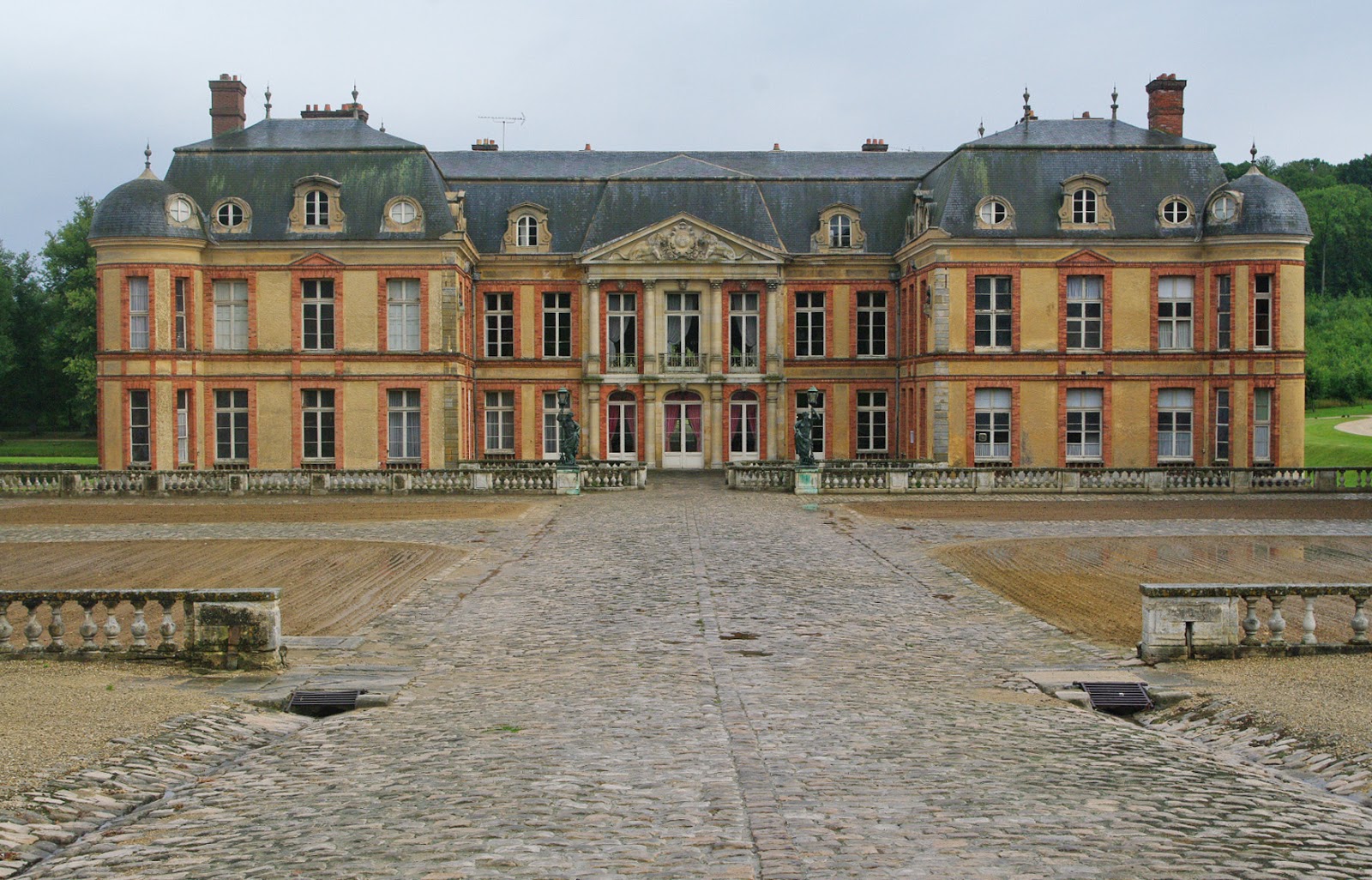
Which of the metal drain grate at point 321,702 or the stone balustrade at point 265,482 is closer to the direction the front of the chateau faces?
the metal drain grate

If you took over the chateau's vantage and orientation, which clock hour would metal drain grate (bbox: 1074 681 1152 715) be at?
The metal drain grate is roughly at 12 o'clock from the chateau.

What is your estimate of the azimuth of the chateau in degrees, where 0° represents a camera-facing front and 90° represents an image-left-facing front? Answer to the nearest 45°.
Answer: approximately 0°

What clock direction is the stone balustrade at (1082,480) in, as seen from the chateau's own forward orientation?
The stone balustrade is roughly at 10 o'clock from the chateau.

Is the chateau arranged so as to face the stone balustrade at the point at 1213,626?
yes

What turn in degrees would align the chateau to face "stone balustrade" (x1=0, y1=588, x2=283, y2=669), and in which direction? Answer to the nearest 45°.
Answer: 0° — it already faces it

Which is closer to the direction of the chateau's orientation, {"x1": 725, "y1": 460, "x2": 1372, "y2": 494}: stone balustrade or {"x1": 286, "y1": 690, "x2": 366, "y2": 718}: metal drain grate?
the metal drain grate

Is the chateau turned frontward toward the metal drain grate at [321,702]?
yes
